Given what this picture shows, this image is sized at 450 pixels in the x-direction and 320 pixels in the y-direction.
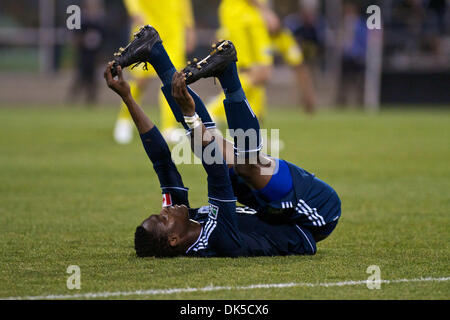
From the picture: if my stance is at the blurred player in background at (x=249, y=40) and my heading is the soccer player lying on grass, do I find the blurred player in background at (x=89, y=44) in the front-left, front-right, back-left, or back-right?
back-right
